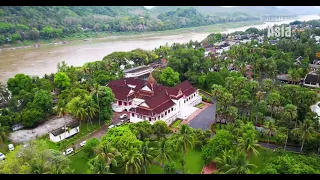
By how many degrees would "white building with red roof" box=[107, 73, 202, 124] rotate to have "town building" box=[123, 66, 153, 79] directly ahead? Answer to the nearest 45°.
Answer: approximately 135° to its left

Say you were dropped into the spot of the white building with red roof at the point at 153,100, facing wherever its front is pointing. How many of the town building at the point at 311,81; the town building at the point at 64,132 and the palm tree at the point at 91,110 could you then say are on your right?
2

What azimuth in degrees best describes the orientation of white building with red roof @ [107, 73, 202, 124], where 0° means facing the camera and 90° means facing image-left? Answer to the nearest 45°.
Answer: approximately 315°

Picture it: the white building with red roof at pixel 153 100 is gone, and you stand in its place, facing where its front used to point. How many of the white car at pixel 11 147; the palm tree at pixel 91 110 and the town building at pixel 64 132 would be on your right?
3

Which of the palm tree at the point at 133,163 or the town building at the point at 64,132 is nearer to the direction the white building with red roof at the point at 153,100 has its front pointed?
the palm tree

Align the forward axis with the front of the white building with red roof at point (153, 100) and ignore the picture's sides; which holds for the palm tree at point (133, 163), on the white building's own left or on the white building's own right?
on the white building's own right

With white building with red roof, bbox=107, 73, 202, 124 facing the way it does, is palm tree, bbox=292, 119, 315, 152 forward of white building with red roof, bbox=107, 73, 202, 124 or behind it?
forward

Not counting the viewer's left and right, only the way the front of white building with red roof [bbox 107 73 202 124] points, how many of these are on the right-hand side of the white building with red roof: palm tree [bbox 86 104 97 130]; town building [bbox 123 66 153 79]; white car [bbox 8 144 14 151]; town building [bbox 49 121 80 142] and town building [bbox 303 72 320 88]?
3

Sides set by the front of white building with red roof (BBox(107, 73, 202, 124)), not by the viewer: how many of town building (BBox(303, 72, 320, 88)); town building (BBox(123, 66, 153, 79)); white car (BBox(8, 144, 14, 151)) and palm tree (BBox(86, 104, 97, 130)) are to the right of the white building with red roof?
2

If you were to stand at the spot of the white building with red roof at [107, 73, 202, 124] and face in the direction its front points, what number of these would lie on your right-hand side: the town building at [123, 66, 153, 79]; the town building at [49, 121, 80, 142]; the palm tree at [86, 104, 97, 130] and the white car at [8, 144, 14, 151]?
3

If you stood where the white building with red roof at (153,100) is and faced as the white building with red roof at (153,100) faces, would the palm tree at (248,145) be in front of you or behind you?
in front

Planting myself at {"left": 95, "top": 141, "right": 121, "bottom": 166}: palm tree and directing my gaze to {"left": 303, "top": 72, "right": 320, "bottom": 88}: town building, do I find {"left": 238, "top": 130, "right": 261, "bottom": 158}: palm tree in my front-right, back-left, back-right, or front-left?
front-right

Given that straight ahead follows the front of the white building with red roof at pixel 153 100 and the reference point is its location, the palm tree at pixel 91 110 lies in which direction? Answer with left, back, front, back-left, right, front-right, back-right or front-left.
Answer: right

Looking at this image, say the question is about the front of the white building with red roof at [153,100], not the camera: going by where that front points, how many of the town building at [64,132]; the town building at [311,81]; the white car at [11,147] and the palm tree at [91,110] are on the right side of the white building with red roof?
3

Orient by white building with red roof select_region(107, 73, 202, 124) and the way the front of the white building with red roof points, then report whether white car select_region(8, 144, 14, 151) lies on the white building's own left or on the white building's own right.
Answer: on the white building's own right
